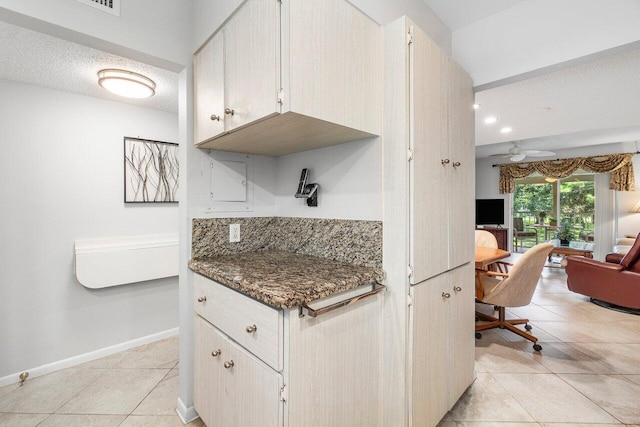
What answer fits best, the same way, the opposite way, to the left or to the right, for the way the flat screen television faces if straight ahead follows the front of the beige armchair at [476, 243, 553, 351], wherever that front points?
to the left

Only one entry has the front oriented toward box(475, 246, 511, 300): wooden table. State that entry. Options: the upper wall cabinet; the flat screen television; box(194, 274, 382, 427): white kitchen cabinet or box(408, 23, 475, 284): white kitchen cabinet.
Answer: the flat screen television

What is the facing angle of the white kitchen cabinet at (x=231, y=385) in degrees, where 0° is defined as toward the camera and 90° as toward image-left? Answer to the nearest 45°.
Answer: approximately 45°

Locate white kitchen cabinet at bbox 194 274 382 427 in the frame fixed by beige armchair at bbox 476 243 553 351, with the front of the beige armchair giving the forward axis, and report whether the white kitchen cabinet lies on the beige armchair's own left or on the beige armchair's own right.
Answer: on the beige armchair's own left

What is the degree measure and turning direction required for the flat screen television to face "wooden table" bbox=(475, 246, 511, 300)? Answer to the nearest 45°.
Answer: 0° — it already faces it
